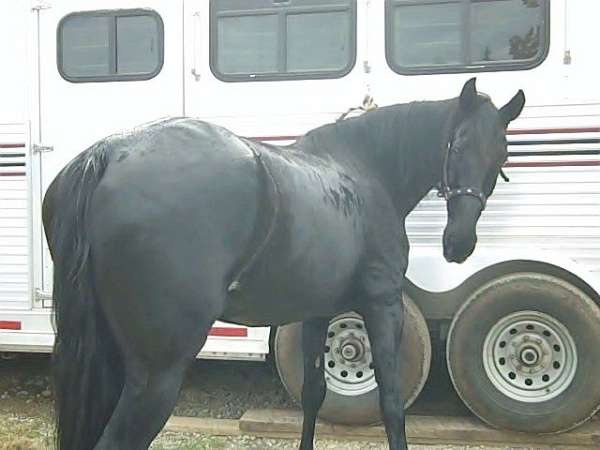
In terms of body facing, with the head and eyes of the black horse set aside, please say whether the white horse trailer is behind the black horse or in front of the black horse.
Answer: in front

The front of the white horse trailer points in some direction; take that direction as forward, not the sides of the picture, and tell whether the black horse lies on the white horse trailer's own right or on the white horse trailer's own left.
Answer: on the white horse trailer's own left

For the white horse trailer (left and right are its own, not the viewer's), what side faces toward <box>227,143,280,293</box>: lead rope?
left

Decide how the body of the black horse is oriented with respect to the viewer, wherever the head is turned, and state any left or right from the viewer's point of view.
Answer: facing away from the viewer and to the right of the viewer

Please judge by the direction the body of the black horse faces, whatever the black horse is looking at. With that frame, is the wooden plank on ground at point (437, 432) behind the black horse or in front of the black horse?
in front

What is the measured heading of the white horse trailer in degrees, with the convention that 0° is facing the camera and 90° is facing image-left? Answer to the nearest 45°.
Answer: approximately 90°

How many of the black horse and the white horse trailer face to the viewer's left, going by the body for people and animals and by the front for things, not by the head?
1
